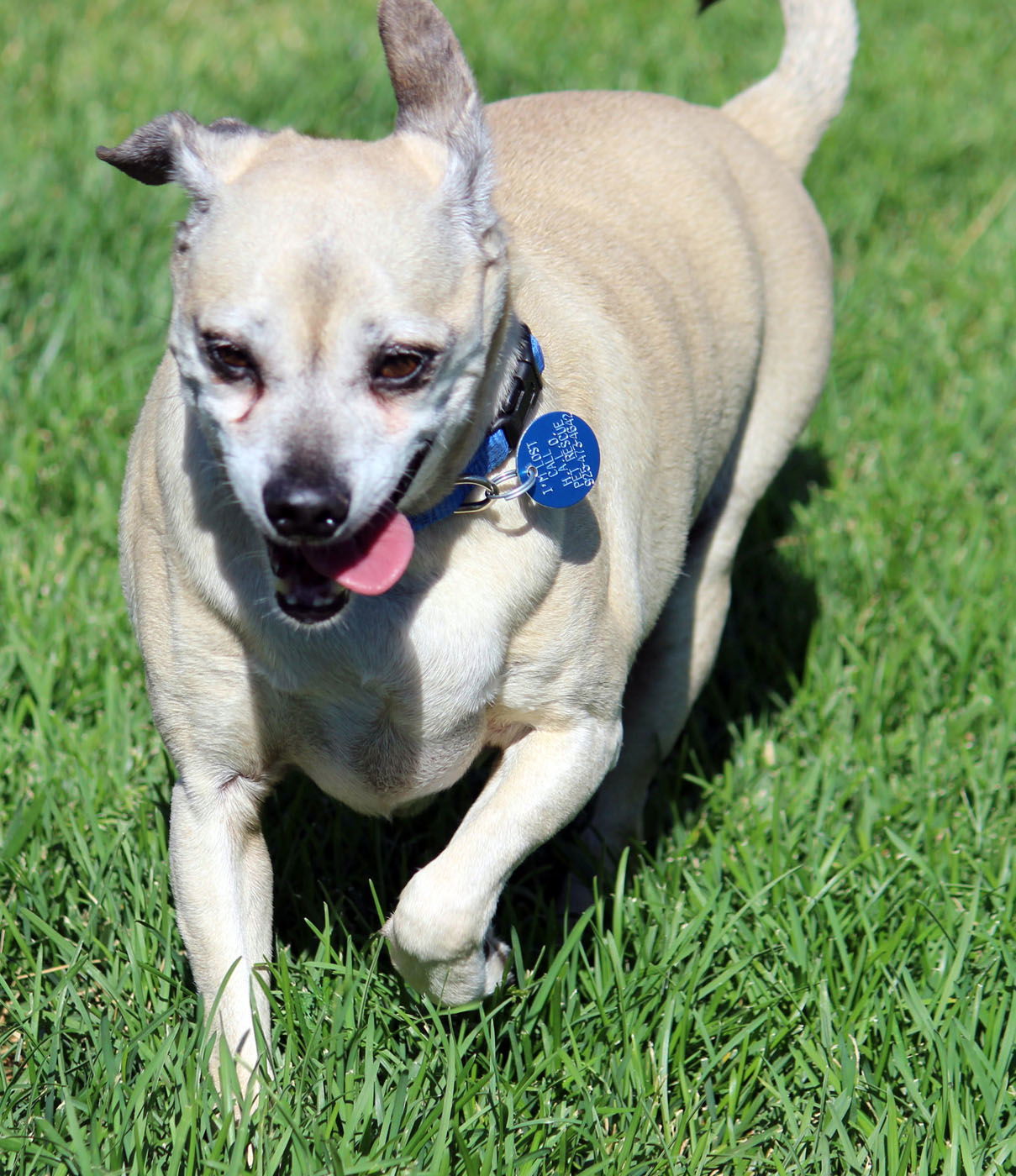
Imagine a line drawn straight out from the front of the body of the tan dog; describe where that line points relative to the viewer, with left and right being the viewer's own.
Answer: facing the viewer and to the left of the viewer
